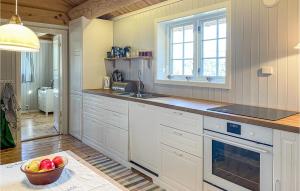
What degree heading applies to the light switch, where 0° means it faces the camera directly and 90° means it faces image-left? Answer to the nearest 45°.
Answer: approximately 0°

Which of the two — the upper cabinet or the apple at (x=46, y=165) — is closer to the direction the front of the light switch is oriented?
the apple

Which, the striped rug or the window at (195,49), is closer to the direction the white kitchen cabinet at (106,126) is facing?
the striped rug

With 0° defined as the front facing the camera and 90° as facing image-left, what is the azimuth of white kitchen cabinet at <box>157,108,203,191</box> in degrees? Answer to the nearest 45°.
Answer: approximately 45°

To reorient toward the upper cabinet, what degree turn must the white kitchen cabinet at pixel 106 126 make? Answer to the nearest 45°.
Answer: approximately 135° to its right
